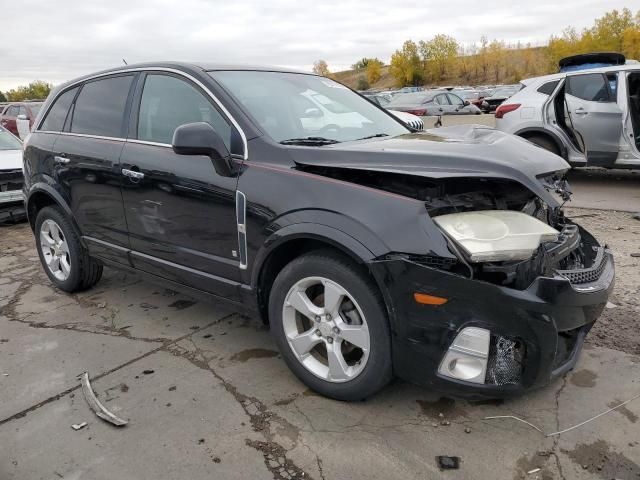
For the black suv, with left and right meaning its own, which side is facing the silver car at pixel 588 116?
left

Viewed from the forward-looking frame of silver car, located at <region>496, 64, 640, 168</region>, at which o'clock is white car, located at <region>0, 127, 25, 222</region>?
The white car is roughly at 5 o'clock from the silver car.

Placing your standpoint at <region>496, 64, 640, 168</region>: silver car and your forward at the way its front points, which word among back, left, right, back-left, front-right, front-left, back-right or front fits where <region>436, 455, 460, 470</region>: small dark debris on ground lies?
right

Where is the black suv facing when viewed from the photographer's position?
facing the viewer and to the right of the viewer

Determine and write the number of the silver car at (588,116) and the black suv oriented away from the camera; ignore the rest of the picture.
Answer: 0

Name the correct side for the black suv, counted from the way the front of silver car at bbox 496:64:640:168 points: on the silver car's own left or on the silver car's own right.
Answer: on the silver car's own right

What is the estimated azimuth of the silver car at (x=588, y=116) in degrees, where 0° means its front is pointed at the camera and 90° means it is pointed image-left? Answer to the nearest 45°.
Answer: approximately 270°

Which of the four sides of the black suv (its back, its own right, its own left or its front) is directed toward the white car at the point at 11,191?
back

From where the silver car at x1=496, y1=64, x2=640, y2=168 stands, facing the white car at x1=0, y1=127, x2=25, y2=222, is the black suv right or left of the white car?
left
